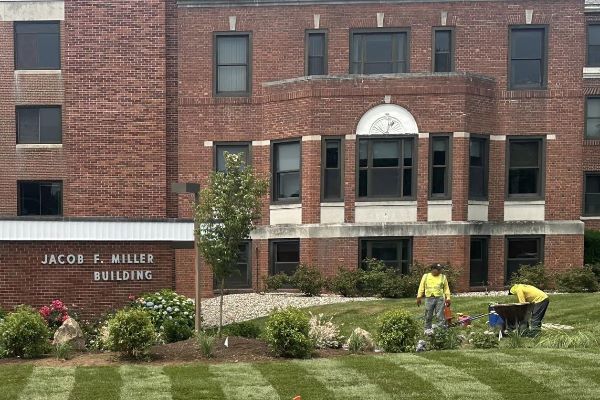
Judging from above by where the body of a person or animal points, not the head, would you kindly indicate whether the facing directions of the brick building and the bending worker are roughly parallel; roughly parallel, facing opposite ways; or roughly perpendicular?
roughly perpendicular

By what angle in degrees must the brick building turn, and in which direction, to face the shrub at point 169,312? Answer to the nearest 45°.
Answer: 0° — it already faces it

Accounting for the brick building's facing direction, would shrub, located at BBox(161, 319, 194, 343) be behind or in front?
in front

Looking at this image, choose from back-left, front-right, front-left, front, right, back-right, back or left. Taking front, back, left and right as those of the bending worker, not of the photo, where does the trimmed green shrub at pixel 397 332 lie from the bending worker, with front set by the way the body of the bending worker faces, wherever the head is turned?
front-left

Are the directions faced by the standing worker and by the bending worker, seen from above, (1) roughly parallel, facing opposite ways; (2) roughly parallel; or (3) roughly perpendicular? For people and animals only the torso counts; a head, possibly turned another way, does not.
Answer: roughly perpendicular

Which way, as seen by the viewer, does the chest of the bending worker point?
to the viewer's left

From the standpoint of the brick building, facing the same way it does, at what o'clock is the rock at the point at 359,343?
The rock is roughly at 12 o'clock from the brick building.

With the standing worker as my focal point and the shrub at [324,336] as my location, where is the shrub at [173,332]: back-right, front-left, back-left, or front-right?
back-left

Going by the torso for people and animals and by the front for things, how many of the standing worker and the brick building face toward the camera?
2

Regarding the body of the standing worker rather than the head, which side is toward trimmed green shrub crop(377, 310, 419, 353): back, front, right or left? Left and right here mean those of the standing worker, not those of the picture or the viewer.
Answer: front

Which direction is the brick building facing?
toward the camera

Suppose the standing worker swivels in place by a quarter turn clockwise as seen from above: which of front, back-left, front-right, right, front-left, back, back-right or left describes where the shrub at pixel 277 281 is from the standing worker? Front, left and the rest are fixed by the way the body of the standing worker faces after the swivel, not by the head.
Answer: front-right

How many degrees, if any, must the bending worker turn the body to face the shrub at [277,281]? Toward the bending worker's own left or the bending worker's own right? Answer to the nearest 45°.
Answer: approximately 45° to the bending worker's own right

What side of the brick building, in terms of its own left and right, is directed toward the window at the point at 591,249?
left

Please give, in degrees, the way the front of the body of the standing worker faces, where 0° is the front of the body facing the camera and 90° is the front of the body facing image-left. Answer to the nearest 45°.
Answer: approximately 0°

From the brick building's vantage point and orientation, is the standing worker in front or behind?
in front

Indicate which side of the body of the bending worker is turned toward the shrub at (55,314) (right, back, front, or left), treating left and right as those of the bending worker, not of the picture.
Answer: front
